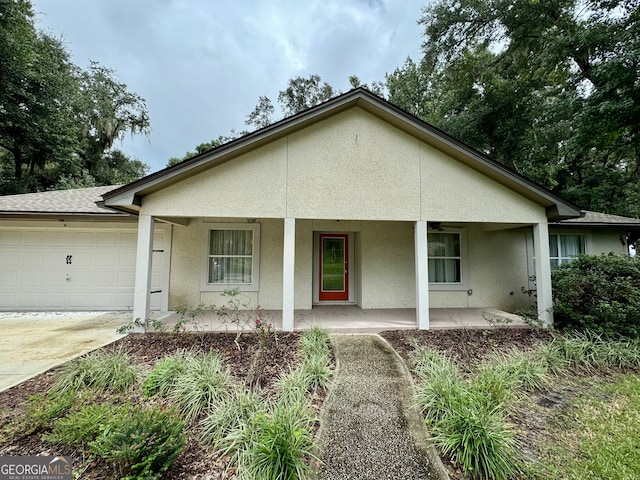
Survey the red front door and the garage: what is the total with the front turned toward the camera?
2

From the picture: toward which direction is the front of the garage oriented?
toward the camera

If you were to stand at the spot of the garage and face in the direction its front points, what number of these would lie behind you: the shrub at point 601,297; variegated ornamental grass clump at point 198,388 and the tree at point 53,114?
1

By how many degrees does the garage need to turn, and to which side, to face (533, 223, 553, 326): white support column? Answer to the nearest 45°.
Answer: approximately 45° to its left

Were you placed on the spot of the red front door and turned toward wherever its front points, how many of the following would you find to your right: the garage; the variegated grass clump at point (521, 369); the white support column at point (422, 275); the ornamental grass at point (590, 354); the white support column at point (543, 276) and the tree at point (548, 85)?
1

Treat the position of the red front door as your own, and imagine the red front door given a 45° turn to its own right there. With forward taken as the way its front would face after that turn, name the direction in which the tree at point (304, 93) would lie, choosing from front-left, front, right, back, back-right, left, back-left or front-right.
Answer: back-right

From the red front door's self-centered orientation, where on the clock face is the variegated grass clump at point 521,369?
The variegated grass clump is roughly at 11 o'clock from the red front door.

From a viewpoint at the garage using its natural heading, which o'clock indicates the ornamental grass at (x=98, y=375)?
The ornamental grass is roughly at 12 o'clock from the garage.

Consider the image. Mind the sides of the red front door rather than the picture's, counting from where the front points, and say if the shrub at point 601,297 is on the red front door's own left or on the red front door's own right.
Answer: on the red front door's own left

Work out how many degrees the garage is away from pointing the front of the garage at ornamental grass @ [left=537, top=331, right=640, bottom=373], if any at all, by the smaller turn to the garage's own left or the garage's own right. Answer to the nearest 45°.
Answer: approximately 45° to the garage's own left

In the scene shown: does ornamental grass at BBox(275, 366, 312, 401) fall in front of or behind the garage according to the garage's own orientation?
in front

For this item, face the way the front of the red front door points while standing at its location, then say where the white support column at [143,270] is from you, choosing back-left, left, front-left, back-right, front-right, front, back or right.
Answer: front-right

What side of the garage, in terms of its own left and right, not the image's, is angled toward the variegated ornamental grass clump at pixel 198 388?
front

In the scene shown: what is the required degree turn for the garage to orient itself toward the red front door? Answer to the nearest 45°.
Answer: approximately 45° to its left

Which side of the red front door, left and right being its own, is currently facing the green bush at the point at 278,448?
front

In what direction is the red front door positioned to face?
toward the camera

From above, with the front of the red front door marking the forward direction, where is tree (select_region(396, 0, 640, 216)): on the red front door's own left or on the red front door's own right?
on the red front door's own left

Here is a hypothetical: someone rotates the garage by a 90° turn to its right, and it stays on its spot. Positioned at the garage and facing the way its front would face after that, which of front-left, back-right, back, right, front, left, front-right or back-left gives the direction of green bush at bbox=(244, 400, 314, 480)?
left

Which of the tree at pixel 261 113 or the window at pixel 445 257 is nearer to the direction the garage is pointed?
the window

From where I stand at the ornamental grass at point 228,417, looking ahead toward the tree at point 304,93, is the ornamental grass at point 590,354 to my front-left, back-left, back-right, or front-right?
front-right

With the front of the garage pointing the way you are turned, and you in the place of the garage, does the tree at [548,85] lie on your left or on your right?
on your left

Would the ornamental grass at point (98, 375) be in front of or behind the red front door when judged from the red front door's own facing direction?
in front
